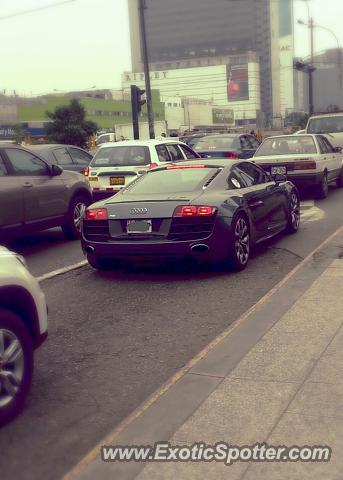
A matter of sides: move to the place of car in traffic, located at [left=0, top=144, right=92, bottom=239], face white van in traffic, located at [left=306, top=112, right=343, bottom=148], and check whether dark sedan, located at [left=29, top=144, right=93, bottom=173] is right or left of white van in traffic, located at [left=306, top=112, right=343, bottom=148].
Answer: left

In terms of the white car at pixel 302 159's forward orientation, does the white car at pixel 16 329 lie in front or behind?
behind

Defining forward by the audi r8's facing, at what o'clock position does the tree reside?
The tree is roughly at 10 o'clock from the audi r8.

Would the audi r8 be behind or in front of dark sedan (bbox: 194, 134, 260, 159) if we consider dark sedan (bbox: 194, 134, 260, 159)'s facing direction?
behind

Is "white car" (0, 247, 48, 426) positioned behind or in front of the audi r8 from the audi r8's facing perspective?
behind

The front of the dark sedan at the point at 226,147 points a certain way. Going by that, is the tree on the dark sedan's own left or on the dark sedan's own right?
on the dark sedan's own left

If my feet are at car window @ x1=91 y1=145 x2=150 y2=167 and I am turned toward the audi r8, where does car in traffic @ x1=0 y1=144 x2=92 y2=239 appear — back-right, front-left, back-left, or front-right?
front-right

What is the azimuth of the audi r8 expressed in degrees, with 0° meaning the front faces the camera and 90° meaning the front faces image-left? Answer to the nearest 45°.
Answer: approximately 225°

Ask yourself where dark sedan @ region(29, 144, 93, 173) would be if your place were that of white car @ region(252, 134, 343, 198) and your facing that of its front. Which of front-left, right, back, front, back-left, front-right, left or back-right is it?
back-left

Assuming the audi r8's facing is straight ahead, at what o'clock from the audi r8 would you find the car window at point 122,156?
The car window is roughly at 10 o'clock from the audi r8.

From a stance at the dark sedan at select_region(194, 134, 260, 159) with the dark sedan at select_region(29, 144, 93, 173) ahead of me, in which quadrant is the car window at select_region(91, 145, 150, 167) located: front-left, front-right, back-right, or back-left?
front-left

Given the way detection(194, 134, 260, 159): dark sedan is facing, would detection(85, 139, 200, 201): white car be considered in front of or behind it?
behind

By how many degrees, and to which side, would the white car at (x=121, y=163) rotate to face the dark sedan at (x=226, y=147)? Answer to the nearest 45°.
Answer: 0° — it already faces it

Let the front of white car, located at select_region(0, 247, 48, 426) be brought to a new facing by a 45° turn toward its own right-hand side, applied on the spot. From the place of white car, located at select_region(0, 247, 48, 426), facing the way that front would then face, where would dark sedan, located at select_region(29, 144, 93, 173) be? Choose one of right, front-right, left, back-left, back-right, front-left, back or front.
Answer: left

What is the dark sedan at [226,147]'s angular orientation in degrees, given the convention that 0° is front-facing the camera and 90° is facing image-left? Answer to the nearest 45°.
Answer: approximately 225°

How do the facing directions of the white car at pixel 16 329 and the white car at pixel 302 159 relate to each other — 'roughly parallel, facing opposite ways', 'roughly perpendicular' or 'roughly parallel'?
roughly parallel
